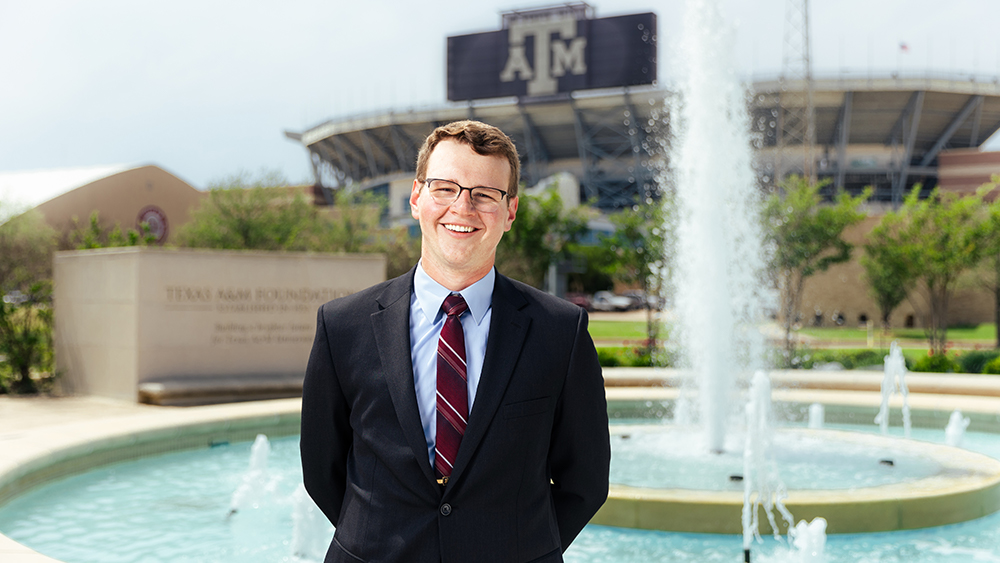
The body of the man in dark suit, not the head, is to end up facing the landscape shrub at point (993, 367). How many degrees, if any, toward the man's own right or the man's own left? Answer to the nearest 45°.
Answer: approximately 135° to the man's own left

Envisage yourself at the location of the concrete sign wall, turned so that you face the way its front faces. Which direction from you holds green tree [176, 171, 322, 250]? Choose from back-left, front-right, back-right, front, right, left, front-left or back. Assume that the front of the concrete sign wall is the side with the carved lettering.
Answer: back-left

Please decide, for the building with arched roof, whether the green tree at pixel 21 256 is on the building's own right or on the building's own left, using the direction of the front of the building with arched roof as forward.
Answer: on the building's own right

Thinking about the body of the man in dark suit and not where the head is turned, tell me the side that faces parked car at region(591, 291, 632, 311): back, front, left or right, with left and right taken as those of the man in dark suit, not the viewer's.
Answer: back

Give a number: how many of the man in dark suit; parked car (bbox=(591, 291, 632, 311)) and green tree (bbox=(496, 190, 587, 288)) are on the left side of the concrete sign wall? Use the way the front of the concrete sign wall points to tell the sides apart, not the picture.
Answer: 2

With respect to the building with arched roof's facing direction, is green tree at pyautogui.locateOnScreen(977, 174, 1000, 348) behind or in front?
in front

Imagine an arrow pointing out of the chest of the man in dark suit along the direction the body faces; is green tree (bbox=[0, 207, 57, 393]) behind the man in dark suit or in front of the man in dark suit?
behind

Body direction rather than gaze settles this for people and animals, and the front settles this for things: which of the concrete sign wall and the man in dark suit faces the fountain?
the concrete sign wall

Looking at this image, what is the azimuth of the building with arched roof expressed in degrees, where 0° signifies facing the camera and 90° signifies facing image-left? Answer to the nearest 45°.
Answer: approximately 315°

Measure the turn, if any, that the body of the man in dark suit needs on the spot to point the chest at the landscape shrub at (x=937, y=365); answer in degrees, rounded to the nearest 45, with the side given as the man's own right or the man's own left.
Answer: approximately 135° to the man's own left
